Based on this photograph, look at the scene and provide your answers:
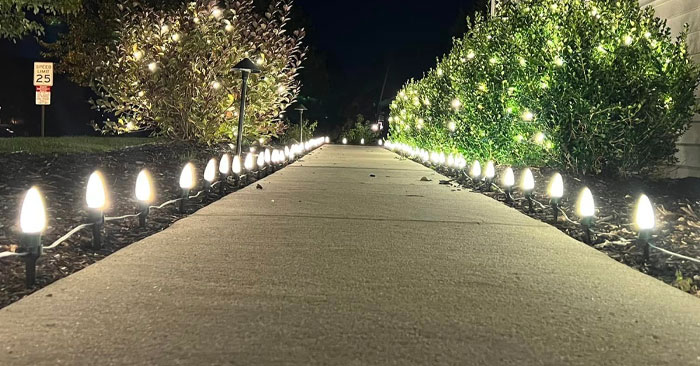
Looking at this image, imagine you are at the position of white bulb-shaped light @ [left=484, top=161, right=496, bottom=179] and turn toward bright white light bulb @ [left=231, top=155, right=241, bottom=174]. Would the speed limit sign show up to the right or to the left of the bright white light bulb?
right

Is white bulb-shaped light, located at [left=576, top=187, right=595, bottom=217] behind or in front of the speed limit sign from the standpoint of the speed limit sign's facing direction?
in front

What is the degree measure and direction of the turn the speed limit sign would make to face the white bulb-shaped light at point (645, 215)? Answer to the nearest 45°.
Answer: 0° — it already faces it

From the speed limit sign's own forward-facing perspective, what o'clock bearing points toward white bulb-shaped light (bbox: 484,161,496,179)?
The white bulb-shaped light is roughly at 11 o'clock from the speed limit sign.

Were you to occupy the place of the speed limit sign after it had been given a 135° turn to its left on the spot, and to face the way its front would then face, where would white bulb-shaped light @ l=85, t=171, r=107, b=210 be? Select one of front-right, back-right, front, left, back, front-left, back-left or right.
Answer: back-right

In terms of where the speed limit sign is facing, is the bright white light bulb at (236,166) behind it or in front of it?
in front

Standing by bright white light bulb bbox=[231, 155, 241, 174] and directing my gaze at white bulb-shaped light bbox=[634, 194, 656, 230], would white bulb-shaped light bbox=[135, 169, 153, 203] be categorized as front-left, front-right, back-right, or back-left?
front-right

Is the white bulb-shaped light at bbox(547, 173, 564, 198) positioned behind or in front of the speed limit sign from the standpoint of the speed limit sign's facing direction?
in front

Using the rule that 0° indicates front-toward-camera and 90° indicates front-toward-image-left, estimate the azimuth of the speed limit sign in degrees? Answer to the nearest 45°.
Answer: approximately 0°

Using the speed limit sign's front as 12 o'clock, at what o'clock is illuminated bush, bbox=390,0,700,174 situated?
The illuminated bush is roughly at 11 o'clock from the speed limit sign.

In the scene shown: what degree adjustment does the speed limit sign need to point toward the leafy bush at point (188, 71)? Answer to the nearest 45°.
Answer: approximately 45° to its left

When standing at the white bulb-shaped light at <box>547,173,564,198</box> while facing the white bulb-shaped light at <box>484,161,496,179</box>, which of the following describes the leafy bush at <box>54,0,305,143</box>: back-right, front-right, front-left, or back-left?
front-left

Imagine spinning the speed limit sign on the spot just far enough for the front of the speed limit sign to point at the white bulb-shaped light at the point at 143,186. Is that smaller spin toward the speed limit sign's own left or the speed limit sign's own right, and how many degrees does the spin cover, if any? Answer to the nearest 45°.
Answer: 0° — it already faces it
